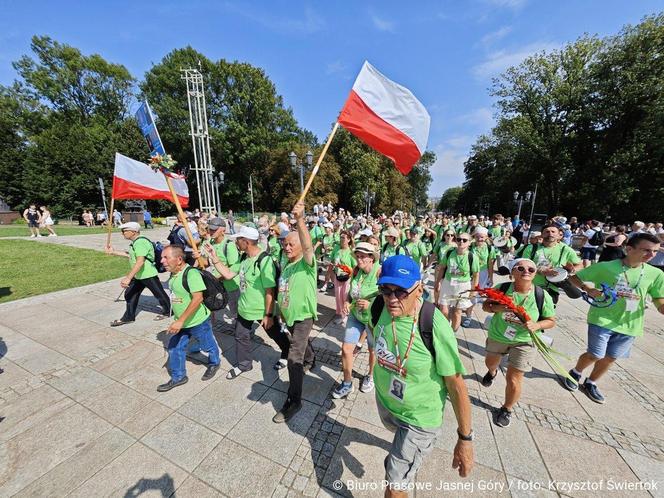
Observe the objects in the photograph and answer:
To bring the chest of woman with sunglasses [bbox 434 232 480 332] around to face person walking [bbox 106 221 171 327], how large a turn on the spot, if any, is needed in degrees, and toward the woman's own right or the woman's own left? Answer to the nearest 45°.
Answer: approximately 45° to the woman's own right

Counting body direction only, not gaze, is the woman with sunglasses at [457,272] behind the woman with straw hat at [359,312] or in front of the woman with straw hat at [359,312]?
behind

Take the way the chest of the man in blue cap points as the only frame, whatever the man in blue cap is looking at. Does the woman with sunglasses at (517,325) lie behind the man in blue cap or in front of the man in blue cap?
behind

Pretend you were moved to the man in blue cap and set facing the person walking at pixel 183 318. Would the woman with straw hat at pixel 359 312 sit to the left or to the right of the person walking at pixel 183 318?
right

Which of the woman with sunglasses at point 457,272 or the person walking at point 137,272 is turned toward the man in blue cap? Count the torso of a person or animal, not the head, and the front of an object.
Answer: the woman with sunglasses

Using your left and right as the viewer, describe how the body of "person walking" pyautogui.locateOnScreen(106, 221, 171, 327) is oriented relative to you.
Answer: facing to the left of the viewer

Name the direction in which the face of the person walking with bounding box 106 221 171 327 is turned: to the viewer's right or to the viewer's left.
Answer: to the viewer's left
